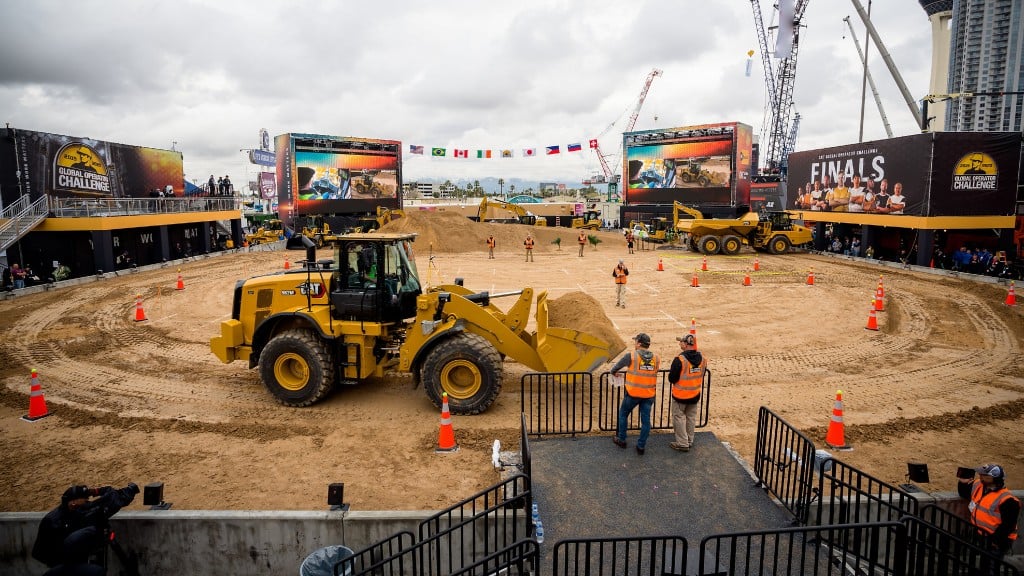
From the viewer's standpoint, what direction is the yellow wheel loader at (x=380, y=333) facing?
to the viewer's right

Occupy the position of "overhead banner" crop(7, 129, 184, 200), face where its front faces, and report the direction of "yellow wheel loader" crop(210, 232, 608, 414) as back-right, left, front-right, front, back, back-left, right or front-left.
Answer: front-right

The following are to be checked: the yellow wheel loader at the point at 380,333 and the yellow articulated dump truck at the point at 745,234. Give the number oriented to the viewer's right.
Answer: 2

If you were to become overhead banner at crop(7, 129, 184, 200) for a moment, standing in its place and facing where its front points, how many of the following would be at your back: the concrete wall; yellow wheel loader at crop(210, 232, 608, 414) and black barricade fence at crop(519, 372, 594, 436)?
0

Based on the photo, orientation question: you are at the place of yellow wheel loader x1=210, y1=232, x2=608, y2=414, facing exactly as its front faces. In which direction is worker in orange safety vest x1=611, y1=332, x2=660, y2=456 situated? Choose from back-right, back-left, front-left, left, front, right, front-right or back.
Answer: front-right

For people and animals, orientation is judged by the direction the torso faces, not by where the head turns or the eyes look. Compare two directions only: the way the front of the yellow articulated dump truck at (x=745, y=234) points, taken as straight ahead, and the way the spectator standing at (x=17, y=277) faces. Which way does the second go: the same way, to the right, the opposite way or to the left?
the same way

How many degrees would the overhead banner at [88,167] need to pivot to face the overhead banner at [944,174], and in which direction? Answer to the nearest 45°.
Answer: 0° — it already faces it

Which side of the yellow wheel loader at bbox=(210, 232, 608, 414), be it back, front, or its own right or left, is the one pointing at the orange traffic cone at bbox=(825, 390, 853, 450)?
front

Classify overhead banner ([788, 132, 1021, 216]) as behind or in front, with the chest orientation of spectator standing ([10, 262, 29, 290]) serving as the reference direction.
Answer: in front

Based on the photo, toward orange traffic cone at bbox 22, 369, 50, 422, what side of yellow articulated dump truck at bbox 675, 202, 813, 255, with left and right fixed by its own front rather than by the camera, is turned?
right

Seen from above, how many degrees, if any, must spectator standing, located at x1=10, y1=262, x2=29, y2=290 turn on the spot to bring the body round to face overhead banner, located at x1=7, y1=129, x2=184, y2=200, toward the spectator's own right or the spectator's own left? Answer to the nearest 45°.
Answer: approximately 135° to the spectator's own left

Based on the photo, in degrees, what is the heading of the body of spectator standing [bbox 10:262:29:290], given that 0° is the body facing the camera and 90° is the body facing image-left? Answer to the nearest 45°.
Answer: approximately 315°

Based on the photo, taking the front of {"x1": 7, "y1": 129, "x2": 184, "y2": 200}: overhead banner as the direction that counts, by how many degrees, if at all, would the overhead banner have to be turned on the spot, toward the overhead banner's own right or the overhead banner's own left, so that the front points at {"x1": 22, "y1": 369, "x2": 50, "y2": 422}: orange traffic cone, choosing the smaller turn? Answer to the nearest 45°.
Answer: approximately 45° to the overhead banner's own right

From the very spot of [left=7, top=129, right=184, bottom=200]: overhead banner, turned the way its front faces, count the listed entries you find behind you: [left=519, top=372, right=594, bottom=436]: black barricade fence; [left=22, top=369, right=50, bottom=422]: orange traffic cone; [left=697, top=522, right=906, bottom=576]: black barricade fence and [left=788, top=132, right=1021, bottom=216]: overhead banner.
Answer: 0

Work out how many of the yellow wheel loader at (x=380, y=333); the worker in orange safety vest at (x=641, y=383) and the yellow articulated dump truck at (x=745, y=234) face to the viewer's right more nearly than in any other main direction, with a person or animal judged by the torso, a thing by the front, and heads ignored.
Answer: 2

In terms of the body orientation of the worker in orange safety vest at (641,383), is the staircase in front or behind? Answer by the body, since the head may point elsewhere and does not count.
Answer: in front

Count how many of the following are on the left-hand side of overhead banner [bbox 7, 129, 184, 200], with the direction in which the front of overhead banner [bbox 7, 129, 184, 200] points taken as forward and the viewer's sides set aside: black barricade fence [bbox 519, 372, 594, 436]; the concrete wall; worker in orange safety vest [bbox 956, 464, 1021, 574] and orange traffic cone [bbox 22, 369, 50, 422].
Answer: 0

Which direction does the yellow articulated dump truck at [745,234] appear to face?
to the viewer's right

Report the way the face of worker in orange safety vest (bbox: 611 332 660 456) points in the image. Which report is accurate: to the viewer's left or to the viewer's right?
to the viewer's left

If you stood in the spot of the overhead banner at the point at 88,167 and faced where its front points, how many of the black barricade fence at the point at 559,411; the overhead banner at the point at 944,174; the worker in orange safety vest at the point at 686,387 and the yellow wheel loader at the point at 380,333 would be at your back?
0
